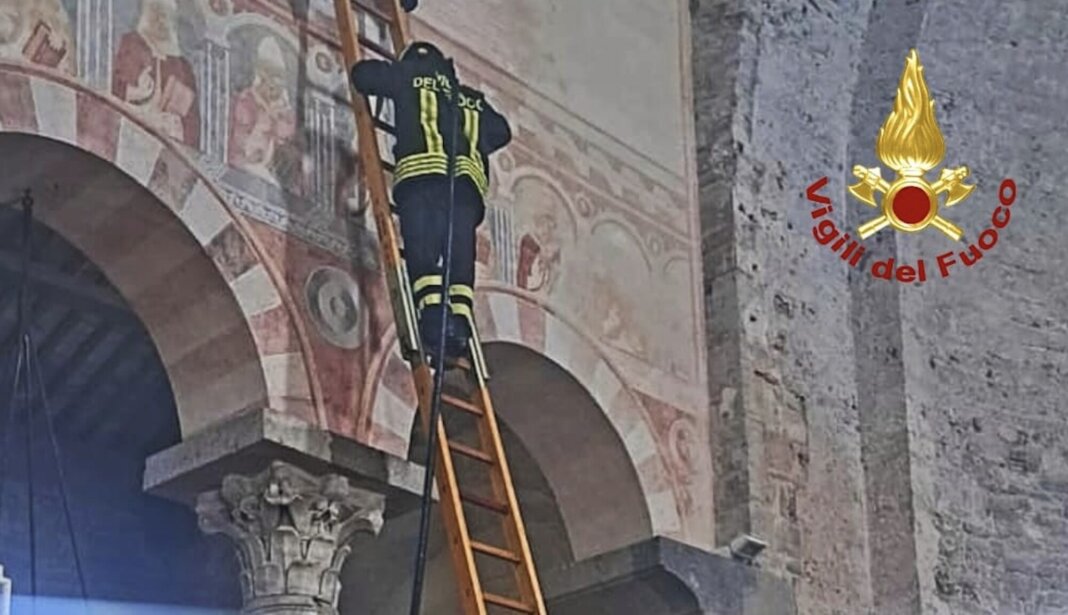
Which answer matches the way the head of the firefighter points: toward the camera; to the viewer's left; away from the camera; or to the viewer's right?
away from the camera

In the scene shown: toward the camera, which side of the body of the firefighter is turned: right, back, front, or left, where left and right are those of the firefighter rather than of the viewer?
back

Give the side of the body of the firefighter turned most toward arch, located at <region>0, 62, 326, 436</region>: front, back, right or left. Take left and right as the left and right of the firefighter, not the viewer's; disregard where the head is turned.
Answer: left

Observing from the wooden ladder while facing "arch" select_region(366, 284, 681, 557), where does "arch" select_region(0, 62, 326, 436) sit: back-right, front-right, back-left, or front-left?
back-left
